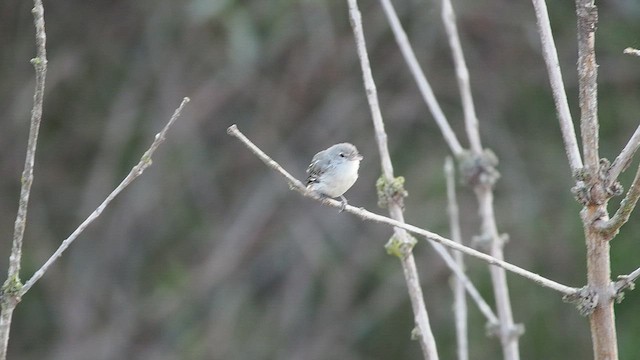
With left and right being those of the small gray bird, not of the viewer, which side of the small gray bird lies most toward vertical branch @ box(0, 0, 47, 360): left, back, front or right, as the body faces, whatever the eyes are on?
right

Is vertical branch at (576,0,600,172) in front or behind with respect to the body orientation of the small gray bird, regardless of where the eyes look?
in front

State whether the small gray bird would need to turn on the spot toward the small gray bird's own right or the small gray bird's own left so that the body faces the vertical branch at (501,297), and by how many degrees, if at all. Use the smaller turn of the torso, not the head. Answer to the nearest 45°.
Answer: approximately 45° to the small gray bird's own left
